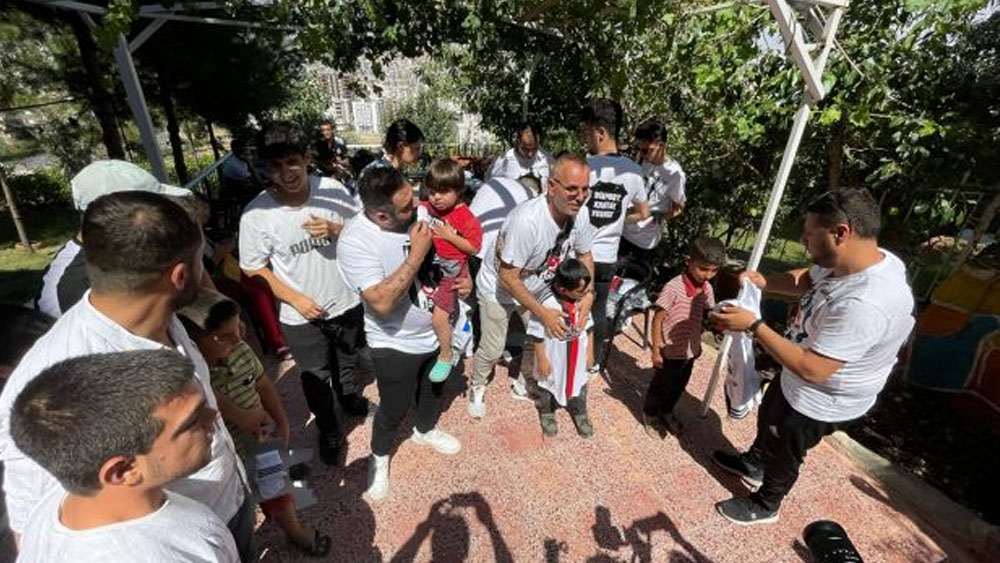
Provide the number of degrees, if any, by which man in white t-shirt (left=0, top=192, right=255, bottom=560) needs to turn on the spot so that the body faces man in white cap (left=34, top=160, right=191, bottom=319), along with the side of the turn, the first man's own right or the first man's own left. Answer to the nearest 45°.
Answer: approximately 45° to the first man's own left

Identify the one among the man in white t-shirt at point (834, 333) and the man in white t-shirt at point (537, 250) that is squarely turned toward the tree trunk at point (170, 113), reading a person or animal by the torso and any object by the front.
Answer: the man in white t-shirt at point (834, 333)

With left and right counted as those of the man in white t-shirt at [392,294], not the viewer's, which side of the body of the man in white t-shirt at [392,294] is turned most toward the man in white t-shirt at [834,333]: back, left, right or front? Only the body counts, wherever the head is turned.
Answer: front

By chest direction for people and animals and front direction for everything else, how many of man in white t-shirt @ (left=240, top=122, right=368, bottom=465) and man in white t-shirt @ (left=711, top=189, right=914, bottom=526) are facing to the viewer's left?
1

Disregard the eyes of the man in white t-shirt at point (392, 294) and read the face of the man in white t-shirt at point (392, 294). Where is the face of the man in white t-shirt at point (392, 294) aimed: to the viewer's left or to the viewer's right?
to the viewer's right

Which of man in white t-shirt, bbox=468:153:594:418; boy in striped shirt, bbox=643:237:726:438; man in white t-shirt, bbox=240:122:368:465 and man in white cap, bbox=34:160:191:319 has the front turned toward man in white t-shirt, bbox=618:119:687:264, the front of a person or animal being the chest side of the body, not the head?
man in white cap, bbox=34:160:191:319

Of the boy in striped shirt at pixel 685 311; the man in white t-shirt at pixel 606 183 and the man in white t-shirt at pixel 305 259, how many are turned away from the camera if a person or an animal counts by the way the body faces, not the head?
1

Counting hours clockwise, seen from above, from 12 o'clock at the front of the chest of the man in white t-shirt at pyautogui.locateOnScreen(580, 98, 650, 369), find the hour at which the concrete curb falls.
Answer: The concrete curb is roughly at 4 o'clock from the man in white t-shirt.

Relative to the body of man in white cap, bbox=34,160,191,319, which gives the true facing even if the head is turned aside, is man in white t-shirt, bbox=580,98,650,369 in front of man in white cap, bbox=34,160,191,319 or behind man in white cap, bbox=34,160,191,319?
in front

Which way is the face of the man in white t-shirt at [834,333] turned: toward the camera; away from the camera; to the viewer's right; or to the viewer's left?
to the viewer's left

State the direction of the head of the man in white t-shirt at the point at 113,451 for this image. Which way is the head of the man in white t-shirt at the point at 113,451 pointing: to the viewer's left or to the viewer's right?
to the viewer's right

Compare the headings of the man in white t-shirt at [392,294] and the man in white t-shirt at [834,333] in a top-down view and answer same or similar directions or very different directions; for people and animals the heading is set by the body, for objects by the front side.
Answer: very different directions

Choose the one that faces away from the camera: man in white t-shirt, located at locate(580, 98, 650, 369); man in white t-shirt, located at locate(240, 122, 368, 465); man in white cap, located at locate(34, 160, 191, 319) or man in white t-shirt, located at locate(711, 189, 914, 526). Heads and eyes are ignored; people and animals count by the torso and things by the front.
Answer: man in white t-shirt, located at locate(580, 98, 650, 369)

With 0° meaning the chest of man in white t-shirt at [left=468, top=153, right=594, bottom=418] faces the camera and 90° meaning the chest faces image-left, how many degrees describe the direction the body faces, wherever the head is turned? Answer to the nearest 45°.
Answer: approximately 315°

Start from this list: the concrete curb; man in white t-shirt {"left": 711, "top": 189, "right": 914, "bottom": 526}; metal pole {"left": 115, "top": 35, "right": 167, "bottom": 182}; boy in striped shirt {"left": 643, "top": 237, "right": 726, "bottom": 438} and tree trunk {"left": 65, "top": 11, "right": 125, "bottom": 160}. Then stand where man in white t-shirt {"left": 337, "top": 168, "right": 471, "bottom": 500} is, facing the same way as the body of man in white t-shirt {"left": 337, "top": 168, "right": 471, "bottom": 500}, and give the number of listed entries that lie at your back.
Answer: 2

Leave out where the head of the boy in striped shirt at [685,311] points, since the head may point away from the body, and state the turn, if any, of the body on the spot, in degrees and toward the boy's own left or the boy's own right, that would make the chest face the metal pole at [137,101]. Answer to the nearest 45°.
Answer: approximately 135° to the boy's own right
